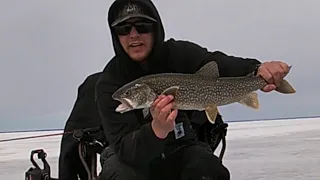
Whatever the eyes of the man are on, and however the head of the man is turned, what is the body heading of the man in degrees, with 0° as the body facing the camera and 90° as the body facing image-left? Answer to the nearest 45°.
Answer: approximately 0°

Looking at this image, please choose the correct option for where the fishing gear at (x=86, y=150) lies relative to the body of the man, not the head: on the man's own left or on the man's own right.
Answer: on the man's own right
